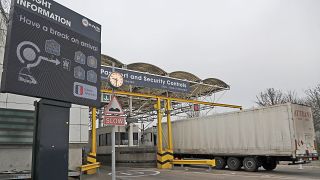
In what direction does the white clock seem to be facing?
toward the camera

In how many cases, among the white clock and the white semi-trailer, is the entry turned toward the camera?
1

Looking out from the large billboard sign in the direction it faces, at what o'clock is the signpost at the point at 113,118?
The signpost is roughly at 10 o'clock from the large billboard sign.

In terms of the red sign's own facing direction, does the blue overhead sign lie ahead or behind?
behind

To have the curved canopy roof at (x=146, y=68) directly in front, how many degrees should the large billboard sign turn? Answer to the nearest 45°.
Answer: approximately 90° to its left

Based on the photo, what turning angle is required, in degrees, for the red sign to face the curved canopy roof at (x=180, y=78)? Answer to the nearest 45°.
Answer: approximately 180°

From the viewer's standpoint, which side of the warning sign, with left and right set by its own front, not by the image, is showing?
front

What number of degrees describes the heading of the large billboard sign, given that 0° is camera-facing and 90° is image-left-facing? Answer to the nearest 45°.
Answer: approximately 315°

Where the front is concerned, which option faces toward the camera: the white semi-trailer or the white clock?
the white clock

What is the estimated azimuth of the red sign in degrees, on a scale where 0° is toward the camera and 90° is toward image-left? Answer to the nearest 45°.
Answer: approximately 0°

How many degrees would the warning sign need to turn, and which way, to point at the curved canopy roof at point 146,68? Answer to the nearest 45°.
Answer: approximately 180°
